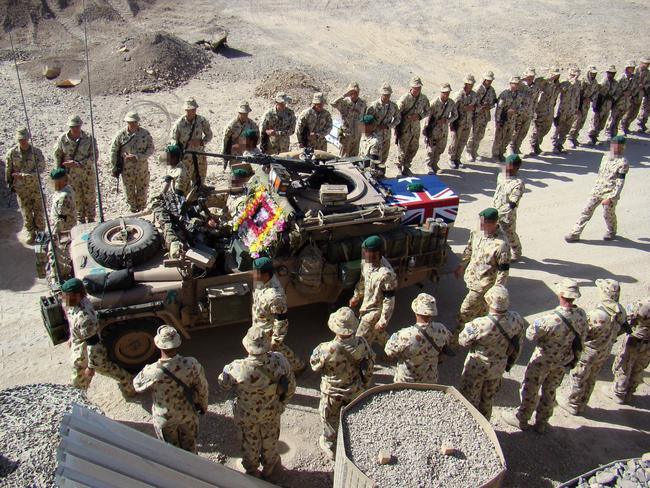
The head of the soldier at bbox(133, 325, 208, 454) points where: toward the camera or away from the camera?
away from the camera

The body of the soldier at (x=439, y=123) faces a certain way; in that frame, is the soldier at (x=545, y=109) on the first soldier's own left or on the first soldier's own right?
on the first soldier's own left

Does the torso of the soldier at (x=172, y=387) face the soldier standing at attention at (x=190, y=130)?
yes

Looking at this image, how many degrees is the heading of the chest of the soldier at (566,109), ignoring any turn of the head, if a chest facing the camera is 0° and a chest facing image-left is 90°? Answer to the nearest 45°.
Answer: approximately 315°

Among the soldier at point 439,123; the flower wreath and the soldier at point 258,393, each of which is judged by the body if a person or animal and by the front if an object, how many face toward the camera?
2

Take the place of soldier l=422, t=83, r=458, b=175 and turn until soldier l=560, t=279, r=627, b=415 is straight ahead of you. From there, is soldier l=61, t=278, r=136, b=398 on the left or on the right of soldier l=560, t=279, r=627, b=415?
right

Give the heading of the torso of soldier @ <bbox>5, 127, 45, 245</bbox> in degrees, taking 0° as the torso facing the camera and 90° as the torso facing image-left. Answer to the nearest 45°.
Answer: approximately 0°

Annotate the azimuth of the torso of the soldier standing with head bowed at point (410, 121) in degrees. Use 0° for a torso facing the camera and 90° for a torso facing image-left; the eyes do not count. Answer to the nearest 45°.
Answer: approximately 0°

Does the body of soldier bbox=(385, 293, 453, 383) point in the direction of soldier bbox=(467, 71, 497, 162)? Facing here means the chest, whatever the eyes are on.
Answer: yes

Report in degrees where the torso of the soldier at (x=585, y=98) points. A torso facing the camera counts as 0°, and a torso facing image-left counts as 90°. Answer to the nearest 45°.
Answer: approximately 315°

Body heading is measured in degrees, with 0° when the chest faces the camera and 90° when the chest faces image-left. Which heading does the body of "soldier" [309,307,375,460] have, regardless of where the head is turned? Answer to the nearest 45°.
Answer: approximately 180°

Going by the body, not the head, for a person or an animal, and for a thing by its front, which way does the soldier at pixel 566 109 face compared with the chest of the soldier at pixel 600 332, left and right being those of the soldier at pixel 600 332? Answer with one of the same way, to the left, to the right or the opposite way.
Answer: the opposite way
